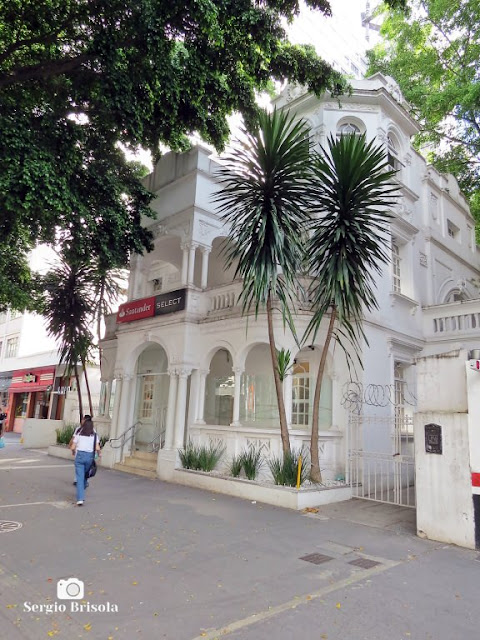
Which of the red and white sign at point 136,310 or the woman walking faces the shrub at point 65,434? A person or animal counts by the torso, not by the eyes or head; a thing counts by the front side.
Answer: the woman walking

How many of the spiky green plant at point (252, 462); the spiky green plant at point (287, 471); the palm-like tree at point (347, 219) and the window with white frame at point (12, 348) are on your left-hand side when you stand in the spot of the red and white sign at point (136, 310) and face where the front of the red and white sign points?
3

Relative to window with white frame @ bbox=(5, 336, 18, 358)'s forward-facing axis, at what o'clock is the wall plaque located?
The wall plaque is roughly at 10 o'clock from the window with white frame.

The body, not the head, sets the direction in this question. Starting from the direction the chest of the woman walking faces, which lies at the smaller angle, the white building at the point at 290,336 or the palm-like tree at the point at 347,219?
the white building

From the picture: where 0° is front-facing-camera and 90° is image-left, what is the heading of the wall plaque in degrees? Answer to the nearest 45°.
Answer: approximately 45°

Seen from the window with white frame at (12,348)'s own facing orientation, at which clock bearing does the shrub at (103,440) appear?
The shrub is roughly at 10 o'clock from the window with white frame.

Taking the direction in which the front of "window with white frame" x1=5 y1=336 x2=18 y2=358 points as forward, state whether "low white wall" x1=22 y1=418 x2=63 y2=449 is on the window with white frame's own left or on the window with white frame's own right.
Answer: on the window with white frame's own left

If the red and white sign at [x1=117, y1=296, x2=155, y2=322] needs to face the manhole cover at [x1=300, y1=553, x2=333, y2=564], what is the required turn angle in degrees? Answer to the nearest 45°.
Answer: approximately 45° to its left

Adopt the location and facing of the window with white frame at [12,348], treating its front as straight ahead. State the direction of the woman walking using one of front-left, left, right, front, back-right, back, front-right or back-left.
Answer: front-left

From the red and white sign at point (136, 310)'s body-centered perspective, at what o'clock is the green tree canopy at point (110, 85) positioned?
The green tree canopy is roughly at 11 o'clock from the red and white sign.

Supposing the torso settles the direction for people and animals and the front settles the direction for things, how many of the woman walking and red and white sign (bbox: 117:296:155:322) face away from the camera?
1

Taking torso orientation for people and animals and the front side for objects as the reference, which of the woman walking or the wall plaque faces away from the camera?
the woman walking

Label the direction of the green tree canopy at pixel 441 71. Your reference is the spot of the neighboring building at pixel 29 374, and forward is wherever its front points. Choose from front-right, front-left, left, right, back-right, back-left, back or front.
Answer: left

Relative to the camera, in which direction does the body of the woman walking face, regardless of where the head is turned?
away from the camera

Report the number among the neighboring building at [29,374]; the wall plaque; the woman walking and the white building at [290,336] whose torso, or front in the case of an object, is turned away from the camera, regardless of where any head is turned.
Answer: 1
